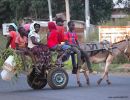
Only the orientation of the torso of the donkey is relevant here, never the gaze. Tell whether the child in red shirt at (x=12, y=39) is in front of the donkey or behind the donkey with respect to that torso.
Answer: behind

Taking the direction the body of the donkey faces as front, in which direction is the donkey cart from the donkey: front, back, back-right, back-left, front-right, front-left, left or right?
back-right

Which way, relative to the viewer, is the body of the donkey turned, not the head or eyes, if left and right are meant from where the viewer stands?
facing to the right of the viewer
